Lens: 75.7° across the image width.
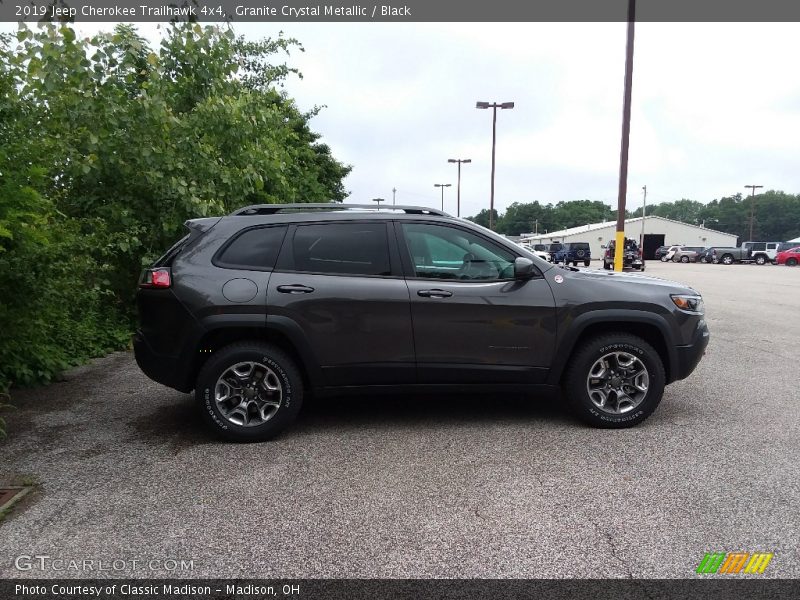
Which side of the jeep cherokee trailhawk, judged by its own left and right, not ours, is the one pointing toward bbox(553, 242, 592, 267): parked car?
left

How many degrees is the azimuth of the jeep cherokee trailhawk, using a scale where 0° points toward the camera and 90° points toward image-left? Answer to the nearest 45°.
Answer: approximately 270°

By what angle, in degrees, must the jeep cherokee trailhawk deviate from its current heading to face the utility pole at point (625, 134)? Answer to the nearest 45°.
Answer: approximately 45° to its left

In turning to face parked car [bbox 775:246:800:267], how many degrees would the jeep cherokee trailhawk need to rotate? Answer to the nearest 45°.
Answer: approximately 45° to its left

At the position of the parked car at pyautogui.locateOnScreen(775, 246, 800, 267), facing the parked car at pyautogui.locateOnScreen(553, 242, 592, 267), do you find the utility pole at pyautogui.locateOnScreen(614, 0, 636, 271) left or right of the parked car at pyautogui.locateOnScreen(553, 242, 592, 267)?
left

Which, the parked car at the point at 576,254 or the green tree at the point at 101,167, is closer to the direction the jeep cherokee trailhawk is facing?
the parked car

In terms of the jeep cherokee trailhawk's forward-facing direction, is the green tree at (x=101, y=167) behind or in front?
behind

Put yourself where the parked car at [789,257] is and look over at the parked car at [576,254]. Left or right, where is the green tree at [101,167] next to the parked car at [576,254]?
left
